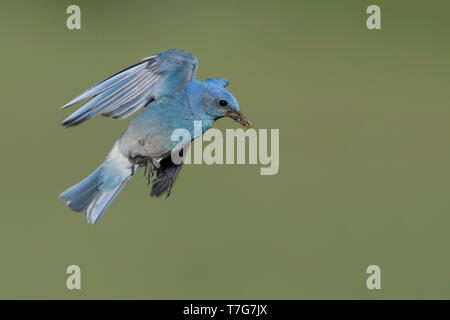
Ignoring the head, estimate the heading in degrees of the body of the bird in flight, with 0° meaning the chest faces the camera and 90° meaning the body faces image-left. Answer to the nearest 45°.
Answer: approximately 270°
